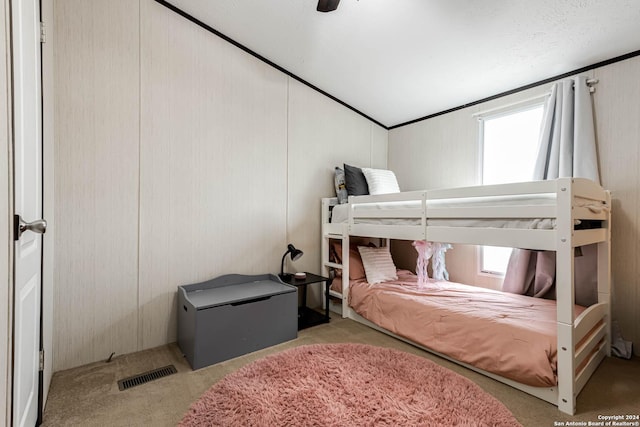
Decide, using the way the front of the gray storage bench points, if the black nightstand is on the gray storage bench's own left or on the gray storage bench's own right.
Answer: on the gray storage bench's own left

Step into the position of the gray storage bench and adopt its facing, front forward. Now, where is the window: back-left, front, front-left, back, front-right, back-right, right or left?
front-left

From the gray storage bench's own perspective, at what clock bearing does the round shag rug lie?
The round shag rug is roughly at 12 o'clock from the gray storage bench.

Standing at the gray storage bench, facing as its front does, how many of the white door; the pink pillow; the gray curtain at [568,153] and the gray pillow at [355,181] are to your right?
1

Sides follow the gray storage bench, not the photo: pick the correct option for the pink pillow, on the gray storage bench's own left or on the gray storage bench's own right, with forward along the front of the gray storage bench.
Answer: on the gray storage bench's own left

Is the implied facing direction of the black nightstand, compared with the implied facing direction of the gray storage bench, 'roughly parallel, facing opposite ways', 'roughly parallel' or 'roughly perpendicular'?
roughly parallel

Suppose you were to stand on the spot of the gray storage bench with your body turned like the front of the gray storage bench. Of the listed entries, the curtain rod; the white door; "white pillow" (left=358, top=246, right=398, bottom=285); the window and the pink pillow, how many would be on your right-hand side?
1

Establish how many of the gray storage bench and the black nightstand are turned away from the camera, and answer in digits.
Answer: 0

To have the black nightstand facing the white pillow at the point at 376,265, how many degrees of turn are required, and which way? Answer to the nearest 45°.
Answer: approximately 45° to its left

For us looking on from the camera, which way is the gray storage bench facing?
facing the viewer and to the right of the viewer

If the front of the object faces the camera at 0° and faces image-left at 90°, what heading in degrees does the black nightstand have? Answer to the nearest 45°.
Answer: approximately 315°

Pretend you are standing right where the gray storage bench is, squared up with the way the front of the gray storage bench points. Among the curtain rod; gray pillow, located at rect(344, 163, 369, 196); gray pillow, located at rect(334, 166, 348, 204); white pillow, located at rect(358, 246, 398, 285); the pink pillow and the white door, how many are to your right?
1

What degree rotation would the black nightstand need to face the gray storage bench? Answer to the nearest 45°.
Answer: approximately 90° to its right

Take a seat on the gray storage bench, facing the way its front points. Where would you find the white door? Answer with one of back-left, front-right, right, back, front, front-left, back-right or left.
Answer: right
